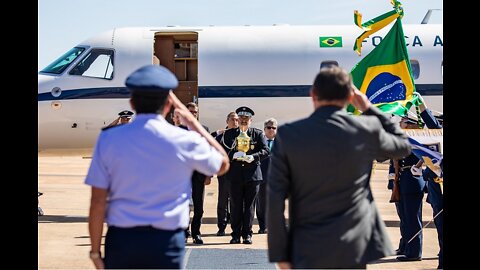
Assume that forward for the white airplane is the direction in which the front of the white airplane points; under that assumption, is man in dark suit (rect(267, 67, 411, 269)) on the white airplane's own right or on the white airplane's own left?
on the white airplane's own left

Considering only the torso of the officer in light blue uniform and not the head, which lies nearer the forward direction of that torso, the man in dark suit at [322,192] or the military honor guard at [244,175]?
the military honor guard

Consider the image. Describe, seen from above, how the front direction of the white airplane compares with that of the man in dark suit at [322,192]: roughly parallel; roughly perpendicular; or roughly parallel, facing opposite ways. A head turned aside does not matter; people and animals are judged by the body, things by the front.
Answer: roughly perpendicular

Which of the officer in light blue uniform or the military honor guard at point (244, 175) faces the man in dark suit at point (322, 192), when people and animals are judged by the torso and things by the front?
the military honor guard

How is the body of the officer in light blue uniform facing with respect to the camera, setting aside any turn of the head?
away from the camera

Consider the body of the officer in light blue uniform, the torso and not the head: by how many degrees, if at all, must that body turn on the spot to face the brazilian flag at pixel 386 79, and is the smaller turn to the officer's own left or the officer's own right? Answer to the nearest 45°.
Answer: approximately 45° to the officer's own right

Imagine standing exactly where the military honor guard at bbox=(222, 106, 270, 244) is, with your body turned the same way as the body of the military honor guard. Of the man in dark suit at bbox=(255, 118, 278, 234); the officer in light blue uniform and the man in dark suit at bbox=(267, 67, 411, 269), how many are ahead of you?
2

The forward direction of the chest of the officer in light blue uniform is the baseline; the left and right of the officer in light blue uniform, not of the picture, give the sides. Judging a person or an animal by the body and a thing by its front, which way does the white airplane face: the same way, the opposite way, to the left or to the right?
to the left

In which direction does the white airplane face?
to the viewer's left

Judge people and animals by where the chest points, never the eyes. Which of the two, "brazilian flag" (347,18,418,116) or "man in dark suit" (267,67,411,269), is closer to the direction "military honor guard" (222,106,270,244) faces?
the man in dark suit

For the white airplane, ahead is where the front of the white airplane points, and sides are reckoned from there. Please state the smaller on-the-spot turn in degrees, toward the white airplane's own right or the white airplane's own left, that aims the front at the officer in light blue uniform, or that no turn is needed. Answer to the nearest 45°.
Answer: approximately 90° to the white airplane's own left

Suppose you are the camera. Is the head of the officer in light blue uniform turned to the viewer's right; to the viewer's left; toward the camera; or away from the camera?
away from the camera

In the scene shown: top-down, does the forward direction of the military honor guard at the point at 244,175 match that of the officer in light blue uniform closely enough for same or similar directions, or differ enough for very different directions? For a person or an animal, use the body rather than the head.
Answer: very different directions

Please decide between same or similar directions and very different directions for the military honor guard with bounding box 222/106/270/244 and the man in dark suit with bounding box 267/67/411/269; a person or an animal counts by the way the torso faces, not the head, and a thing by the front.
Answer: very different directions

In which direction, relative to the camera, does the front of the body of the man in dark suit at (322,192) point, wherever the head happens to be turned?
away from the camera
